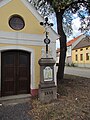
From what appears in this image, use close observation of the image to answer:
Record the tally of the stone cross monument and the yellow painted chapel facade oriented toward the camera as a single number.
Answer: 2

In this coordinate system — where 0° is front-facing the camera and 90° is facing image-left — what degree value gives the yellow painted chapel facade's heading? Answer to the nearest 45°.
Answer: approximately 0°

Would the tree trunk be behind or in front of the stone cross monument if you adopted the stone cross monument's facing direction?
behind

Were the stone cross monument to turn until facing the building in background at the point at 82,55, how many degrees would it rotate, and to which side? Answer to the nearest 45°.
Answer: approximately 180°

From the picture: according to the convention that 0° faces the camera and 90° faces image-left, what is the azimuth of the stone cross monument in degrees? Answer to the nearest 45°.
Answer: approximately 0°

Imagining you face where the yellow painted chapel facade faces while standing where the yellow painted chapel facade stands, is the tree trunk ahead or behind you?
behind
